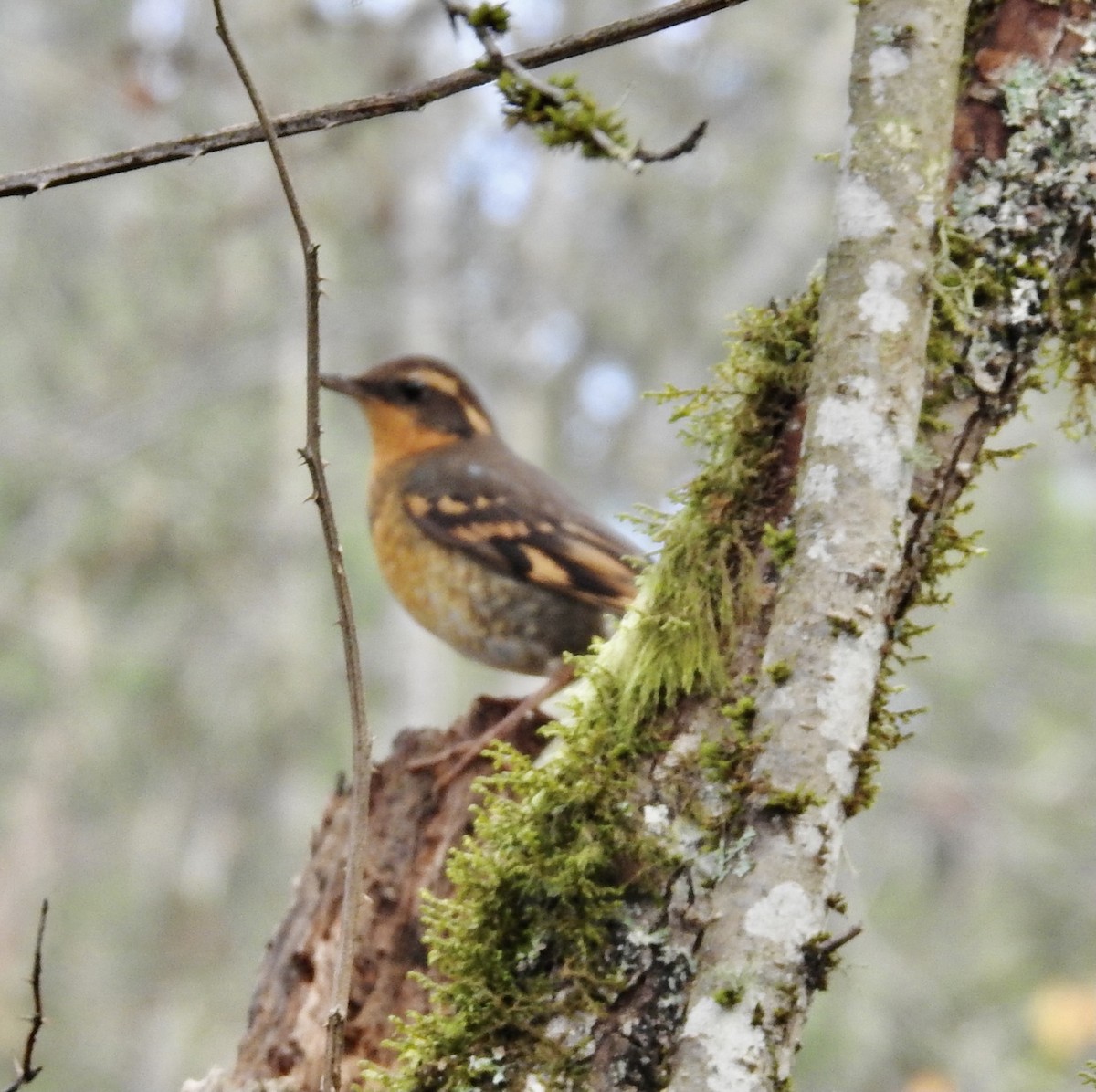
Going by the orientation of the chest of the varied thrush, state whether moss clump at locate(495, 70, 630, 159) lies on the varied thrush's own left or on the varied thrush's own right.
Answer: on the varied thrush's own left

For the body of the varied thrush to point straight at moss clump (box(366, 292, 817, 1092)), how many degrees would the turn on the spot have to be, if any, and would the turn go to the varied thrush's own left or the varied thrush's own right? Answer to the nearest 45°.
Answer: approximately 90° to the varied thrush's own left

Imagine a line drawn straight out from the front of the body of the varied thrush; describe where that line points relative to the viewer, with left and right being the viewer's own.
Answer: facing to the left of the viewer

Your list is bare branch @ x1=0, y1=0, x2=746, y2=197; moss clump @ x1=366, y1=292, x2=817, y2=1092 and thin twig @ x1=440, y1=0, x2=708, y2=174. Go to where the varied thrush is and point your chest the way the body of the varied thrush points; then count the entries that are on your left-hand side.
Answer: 3

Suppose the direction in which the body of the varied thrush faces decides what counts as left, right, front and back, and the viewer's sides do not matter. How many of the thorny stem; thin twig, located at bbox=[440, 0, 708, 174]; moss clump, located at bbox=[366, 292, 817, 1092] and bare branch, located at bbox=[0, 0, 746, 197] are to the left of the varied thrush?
4

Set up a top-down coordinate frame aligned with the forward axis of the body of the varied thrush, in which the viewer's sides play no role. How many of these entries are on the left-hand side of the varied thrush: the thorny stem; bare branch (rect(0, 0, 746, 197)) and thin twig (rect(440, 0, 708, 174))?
3

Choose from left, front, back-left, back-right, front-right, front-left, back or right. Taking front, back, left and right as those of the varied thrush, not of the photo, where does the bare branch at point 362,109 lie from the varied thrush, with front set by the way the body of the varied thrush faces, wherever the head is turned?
left
